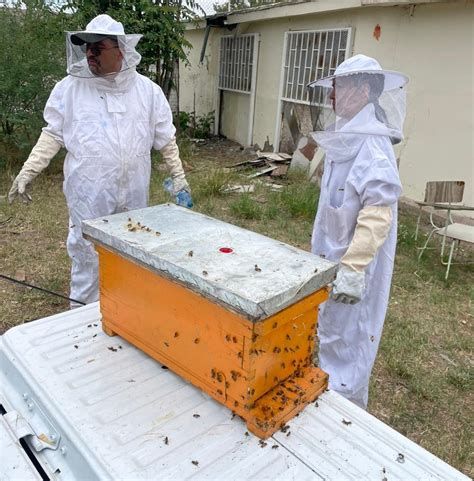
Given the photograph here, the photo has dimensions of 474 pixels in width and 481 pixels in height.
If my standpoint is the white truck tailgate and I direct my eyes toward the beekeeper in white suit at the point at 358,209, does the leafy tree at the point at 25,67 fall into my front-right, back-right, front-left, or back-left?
front-left

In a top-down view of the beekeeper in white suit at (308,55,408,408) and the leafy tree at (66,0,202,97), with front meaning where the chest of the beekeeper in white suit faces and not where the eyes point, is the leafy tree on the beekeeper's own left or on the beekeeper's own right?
on the beekeeper's own right

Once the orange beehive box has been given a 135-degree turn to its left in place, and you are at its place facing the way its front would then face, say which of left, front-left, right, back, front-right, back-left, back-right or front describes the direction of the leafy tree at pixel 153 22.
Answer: front

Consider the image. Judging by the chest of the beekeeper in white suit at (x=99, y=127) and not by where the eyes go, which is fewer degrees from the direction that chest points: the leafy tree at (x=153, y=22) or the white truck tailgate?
the white truck tailgate

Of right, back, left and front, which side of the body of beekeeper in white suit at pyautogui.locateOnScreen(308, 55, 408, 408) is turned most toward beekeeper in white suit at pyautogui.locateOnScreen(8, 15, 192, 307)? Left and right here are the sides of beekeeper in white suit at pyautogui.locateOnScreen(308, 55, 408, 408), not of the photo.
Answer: front

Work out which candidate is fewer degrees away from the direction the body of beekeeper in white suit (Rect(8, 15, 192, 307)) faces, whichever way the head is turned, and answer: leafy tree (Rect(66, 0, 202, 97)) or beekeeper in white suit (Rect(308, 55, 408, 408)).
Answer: the beekeeper in white suit

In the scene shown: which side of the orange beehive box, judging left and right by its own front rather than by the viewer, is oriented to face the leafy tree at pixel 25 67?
back

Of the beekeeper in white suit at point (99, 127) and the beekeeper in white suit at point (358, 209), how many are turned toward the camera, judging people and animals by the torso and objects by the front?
1

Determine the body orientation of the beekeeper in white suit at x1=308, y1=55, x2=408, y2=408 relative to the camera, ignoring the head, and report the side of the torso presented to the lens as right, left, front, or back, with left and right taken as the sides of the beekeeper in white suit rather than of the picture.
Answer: left

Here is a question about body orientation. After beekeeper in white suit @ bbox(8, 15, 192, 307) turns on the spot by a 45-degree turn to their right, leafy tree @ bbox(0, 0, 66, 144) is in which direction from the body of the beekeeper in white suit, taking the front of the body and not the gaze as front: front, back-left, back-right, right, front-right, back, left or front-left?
back-right

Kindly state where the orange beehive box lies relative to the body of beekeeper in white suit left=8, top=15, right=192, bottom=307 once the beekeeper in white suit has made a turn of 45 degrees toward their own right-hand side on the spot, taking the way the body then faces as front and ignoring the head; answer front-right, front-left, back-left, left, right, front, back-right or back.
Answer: front-left

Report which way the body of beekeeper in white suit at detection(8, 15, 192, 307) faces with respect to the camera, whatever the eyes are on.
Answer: toward the camera

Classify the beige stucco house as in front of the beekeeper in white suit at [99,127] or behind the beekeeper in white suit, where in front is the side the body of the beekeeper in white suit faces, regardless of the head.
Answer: behind

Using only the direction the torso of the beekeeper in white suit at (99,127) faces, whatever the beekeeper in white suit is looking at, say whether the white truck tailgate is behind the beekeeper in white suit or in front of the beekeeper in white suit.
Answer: in front
